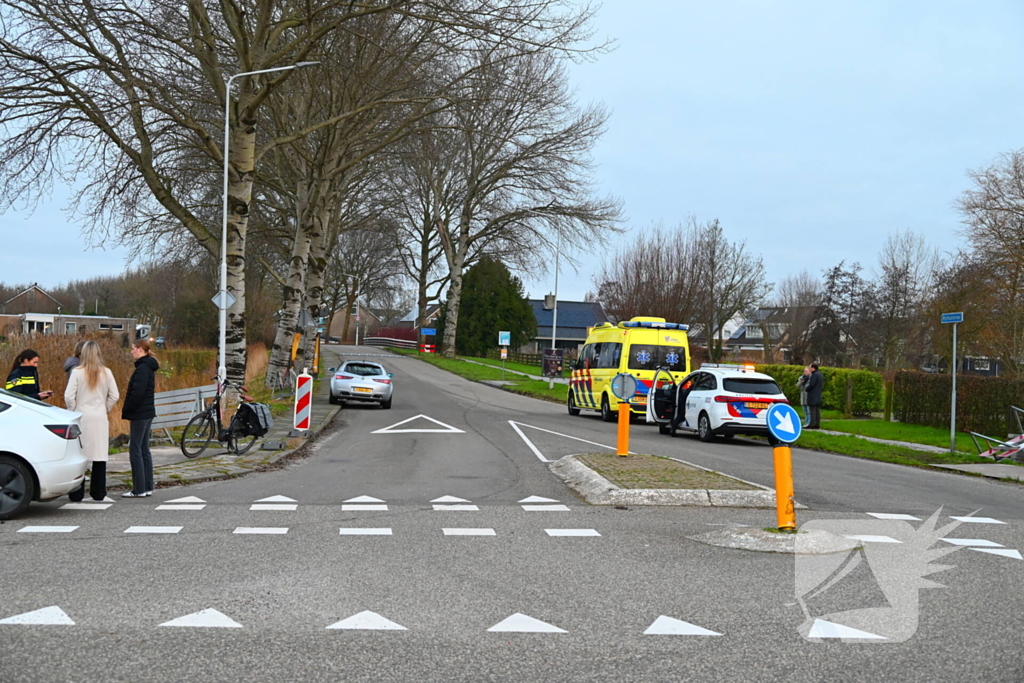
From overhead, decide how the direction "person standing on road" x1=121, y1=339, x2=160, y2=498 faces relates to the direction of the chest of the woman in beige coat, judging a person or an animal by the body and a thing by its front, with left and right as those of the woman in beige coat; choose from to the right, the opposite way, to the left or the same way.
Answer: to the left

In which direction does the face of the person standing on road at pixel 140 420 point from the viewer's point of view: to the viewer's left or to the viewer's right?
to the viewer's left

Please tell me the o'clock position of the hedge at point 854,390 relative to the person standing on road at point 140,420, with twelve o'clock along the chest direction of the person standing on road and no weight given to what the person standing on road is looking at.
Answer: The hedge is roughly at 5 o'clock from the person standing on road.

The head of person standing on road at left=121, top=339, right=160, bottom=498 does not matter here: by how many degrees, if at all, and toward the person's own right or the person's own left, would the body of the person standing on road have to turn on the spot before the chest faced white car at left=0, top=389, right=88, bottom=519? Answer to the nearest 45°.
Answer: approximately 45° to the person's own left

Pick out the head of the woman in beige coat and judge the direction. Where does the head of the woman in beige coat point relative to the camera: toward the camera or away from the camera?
away from the camera

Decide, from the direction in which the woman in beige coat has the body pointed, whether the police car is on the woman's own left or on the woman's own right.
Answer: on the woman's own right

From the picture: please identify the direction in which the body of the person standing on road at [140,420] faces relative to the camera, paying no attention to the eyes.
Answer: to the viewer's left

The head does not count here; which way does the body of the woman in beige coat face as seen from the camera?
away from the camera

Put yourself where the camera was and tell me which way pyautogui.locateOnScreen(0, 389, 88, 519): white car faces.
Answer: facing to the left of the viewer

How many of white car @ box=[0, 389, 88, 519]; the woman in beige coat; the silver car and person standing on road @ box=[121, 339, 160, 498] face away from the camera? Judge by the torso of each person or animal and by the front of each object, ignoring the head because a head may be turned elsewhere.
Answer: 2

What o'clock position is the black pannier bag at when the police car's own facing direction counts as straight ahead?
The black pannier bag is roughly at 9 o'clock from the police car.
